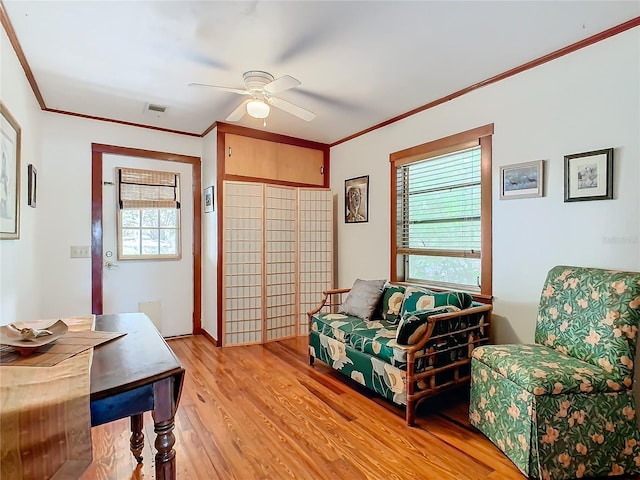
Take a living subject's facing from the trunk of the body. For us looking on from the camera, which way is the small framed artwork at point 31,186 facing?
facing to the right of the viewer

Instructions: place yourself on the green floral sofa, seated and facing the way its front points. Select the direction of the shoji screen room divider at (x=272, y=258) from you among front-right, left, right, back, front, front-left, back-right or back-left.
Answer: right

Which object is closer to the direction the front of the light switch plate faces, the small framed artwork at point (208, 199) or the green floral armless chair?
the green floral armless chair

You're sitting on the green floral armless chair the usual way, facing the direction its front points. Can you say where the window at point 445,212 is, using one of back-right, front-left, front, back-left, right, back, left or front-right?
right

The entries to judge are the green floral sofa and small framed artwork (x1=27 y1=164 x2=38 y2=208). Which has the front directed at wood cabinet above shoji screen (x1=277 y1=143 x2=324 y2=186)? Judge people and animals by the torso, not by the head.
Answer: the small framed artwork

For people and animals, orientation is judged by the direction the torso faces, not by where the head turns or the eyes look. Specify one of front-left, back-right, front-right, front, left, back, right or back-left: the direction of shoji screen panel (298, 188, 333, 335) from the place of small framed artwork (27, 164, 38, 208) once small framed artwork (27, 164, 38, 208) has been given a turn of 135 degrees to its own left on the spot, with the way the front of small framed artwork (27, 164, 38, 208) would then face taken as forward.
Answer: back-right

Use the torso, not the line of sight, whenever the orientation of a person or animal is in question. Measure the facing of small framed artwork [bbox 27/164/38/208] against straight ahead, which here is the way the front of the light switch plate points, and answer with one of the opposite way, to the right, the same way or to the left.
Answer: to the left

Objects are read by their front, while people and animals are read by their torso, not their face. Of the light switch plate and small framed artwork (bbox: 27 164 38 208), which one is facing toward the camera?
the light switch plate

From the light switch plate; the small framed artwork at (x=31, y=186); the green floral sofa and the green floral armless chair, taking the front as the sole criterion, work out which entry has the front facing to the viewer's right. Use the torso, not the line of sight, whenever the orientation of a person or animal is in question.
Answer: the small framed artwork

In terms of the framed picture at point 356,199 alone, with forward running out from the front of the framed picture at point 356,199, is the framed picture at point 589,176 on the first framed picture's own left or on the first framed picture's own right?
on the first framed picture's own left

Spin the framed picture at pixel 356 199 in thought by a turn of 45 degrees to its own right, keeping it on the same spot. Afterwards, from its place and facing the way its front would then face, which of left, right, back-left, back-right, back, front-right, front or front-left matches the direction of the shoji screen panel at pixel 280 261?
front

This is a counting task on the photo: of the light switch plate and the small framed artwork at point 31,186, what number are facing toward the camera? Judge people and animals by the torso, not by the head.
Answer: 1

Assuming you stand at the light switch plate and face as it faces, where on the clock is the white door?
The white door is roughly at 9 o'clock from the light switch plate.

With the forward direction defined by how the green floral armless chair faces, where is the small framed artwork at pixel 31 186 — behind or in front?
in front

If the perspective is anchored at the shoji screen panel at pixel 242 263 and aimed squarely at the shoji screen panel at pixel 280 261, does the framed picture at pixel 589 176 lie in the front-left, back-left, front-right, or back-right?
front-right

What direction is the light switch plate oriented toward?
toward the camera

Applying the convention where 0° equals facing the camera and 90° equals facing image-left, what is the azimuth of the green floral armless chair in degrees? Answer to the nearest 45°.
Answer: approximately 45°
